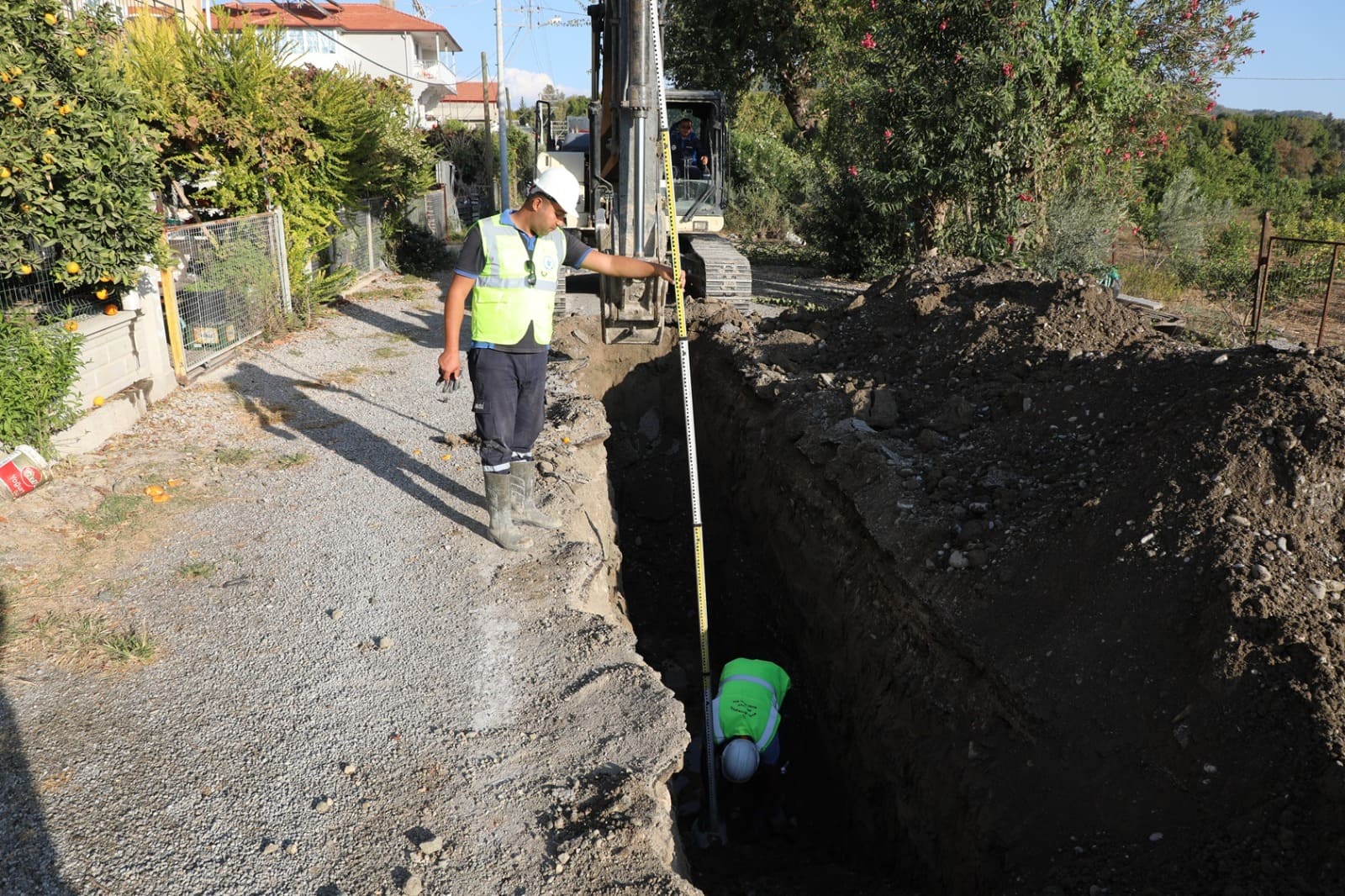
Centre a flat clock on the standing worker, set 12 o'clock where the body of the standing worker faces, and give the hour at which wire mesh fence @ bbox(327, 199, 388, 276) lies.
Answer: The wire mesh fence is roughly at 7 o'clock from the standing worker.

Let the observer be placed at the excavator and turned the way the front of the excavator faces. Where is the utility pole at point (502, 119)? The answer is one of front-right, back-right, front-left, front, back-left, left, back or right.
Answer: back

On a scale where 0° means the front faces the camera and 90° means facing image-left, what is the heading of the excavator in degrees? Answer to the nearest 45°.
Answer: approximately 0°

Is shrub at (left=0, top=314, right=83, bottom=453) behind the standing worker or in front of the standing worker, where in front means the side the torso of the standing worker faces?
behind

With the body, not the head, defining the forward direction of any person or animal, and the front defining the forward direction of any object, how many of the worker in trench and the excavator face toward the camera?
2
